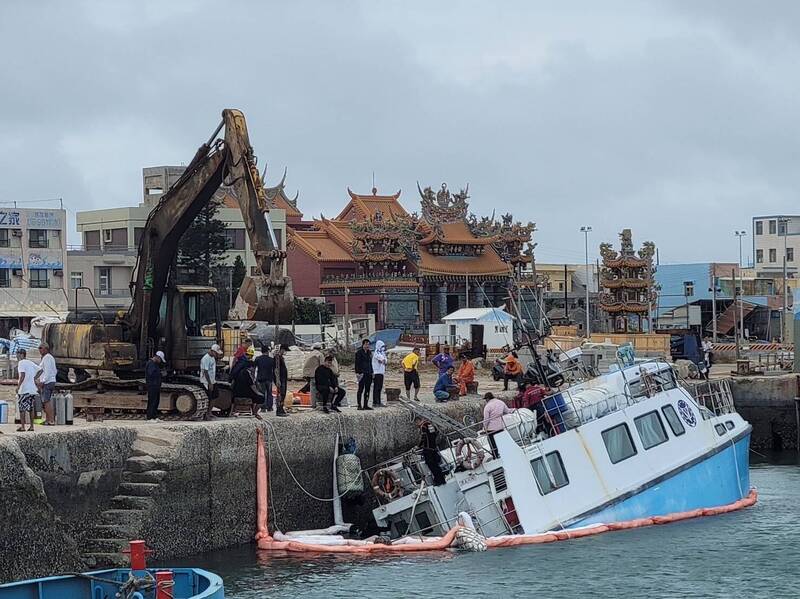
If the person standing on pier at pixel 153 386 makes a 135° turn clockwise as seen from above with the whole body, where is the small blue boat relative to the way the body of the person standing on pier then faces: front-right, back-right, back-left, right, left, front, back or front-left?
front-left

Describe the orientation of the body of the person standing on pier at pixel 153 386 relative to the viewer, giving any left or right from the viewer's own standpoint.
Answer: facing to the right of the viewer

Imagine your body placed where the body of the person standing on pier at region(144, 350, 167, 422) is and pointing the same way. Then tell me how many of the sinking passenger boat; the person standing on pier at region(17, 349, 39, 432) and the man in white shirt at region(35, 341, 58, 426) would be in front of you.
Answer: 1

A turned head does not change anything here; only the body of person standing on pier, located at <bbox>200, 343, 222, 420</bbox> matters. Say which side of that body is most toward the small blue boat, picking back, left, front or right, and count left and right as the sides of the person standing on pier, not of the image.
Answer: right

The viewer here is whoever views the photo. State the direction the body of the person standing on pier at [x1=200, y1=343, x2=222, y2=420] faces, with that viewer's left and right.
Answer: facing to the right of the viewer

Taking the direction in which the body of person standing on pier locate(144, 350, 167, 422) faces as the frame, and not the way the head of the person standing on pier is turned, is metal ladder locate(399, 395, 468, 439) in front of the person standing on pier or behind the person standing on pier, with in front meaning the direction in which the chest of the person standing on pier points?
in front

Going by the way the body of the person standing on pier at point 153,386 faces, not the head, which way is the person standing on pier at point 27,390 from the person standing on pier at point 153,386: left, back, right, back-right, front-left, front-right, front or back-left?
back-right

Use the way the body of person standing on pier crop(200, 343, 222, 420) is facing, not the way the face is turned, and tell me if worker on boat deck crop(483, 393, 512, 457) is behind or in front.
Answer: in front
